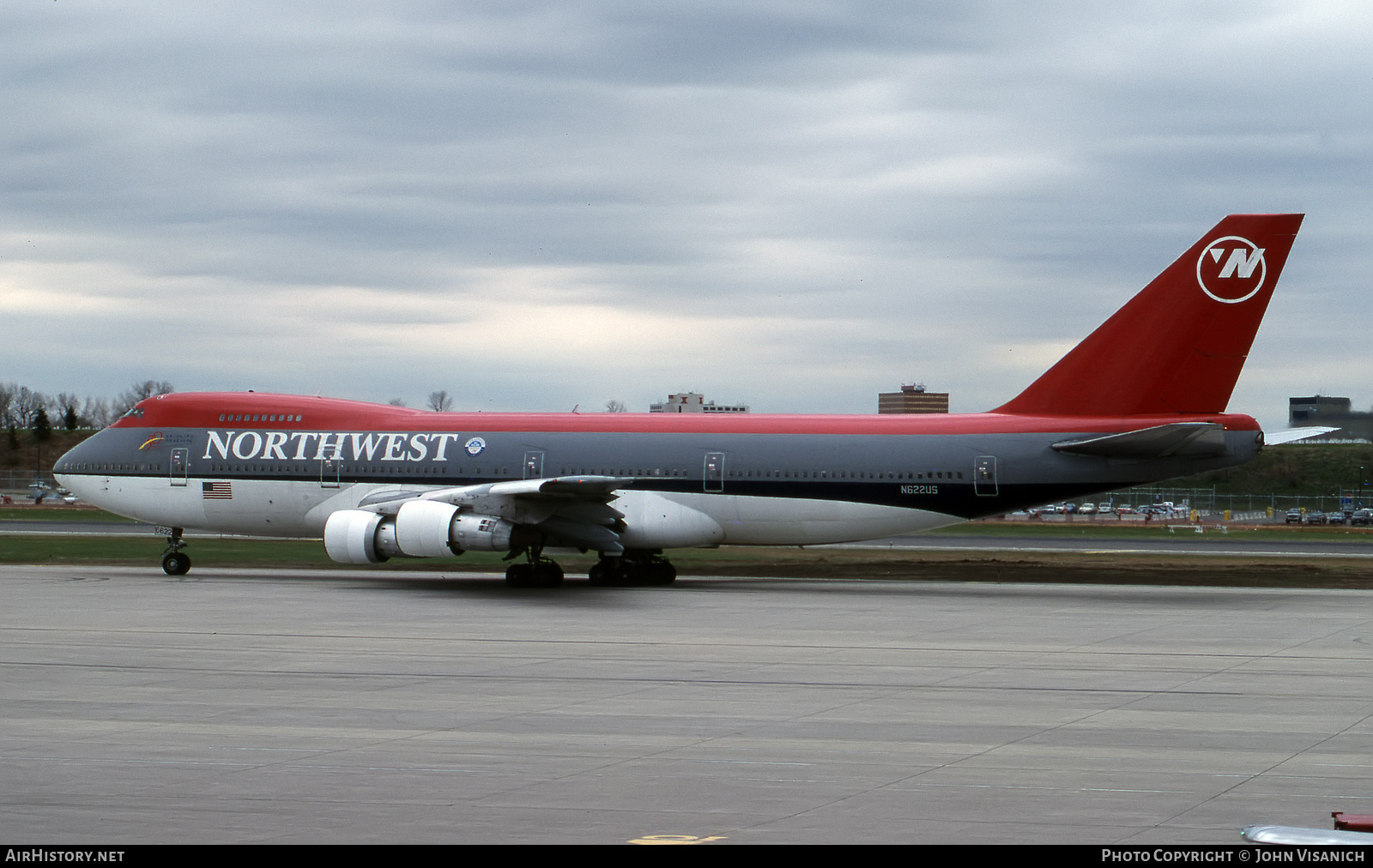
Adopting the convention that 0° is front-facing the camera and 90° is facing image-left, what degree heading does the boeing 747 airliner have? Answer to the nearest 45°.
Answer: approximately 90°
